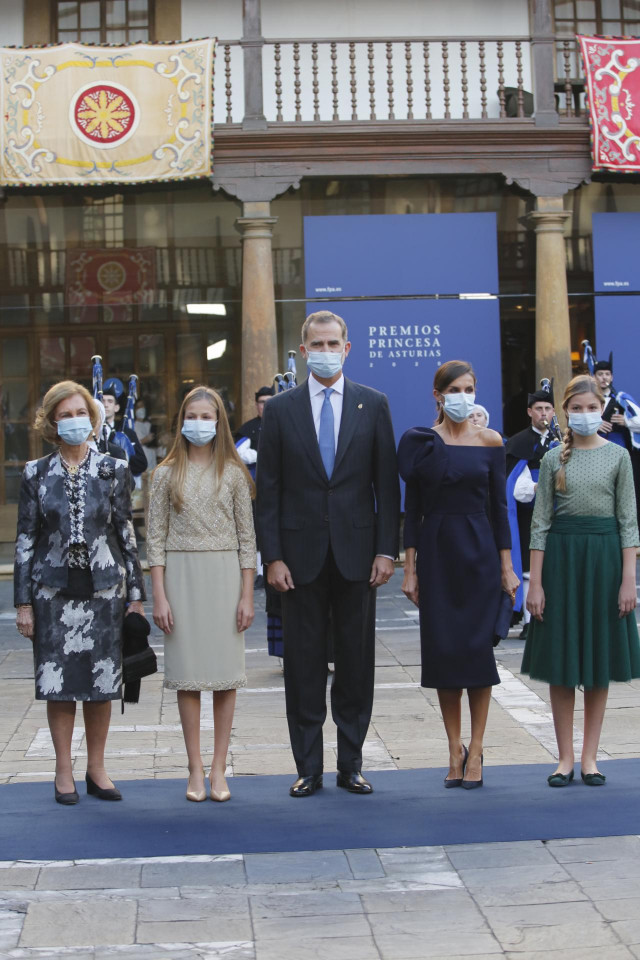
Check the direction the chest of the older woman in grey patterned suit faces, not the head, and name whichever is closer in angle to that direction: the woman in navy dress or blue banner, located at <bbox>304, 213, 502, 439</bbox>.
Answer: the woman in navy dress

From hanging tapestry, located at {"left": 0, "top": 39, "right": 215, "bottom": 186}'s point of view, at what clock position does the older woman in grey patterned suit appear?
The older woman in grey patterned suit is roughly at 12 o'clock from the hanging tapestry.

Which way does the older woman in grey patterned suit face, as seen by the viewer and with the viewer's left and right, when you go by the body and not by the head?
facing the viewer

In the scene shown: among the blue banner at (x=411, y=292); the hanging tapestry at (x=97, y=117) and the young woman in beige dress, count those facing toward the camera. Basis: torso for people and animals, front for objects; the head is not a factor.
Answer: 3

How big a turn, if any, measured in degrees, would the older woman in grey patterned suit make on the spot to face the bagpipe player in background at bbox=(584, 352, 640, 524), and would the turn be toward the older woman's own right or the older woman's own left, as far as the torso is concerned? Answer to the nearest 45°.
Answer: approximately 135° to the older woman's own left

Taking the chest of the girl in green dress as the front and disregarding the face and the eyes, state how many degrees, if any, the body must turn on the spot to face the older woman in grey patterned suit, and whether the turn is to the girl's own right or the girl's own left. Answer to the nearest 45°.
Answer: approximately 90° to the girl's own right

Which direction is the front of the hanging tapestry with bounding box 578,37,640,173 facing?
toward the camera

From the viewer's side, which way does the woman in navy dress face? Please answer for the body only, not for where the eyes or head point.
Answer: toward the camera

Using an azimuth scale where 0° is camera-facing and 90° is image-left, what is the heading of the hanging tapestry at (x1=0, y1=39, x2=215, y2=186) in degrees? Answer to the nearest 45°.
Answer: approximately 0°

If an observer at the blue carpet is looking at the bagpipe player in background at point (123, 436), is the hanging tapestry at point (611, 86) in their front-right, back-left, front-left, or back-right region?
front-right
